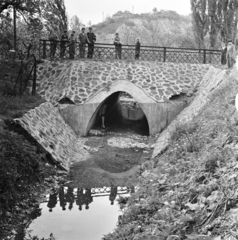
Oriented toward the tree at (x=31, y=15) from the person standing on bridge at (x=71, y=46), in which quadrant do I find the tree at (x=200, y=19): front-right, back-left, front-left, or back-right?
back-right

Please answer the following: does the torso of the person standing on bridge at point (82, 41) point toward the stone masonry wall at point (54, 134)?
yes

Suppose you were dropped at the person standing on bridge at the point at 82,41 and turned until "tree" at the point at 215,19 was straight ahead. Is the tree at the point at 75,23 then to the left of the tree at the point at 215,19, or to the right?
left

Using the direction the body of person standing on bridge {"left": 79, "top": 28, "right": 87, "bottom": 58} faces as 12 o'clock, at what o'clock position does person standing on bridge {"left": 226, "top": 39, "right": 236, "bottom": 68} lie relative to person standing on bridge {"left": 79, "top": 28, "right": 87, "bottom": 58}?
person standing on bridge {"left": 226, "top": 39, "right": 236, "bottom": 68} is roughly at 10 o'clock from person standing on bridge {"left": 79, "top": 28, "right": 87, "bottom": 58}.

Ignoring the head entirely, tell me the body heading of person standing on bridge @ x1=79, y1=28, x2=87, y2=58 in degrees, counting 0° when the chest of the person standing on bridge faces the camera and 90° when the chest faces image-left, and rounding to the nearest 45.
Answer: approximately 0°

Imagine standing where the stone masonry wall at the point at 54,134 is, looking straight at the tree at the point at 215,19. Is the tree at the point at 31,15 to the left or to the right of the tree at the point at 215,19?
left

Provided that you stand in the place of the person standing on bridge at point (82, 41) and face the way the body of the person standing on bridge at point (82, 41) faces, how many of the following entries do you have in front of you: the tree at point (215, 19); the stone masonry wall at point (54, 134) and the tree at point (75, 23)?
1

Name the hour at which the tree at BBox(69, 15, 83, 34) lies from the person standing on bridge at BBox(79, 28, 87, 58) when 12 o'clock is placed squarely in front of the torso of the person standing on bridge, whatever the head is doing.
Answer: The tree is roughly at 6 o'clock from the person standing on bridge.
